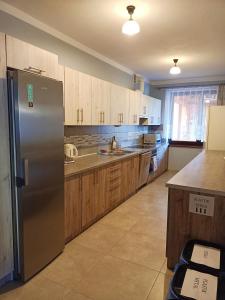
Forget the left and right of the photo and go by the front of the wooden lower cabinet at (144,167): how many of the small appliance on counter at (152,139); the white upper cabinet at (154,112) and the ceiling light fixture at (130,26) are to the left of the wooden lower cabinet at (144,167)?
2

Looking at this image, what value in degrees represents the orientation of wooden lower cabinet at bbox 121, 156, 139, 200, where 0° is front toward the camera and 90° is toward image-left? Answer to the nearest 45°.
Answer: approximately 315°

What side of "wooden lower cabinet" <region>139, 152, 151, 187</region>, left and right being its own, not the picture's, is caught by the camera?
right

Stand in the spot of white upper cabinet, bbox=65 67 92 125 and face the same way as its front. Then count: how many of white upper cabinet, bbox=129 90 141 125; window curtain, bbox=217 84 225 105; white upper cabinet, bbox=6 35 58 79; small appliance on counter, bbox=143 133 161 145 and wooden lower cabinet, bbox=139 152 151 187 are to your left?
4

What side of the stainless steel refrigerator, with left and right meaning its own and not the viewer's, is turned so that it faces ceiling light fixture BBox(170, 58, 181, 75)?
left

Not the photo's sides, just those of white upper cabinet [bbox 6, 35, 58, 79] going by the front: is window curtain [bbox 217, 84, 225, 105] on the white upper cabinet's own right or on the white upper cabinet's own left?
on the white upper cabinet's own left

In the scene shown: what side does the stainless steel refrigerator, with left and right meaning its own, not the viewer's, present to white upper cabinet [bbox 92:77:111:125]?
left

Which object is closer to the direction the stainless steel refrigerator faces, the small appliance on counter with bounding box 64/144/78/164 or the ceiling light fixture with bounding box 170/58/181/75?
the ceiling light fixture

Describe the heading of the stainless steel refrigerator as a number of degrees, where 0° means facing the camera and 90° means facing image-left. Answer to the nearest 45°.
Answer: approximately 315°

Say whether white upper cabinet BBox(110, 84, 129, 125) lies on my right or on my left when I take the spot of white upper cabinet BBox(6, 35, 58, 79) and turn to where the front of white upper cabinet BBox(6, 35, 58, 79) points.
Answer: on my left
